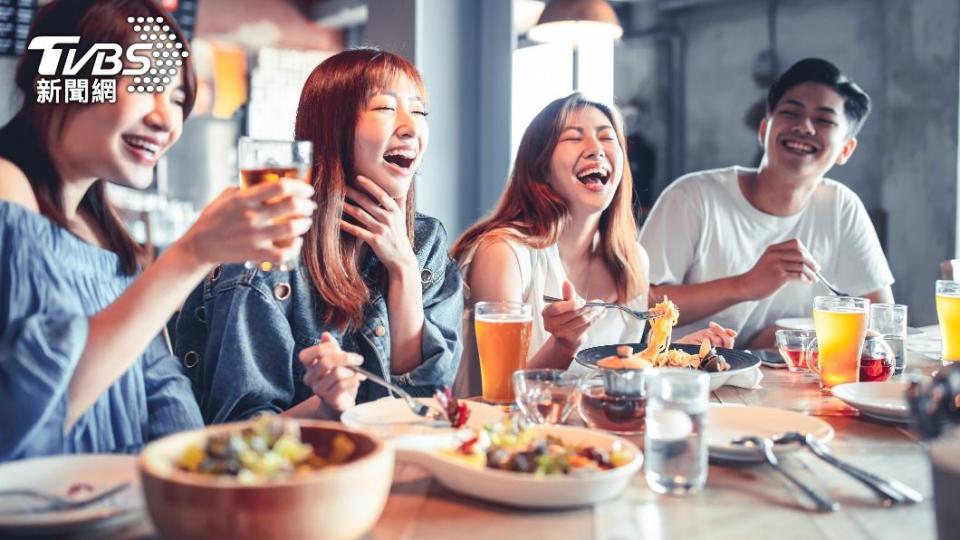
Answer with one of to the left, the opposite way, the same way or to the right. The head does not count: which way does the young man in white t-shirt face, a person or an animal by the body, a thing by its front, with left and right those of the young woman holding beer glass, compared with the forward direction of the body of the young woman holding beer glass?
to the right

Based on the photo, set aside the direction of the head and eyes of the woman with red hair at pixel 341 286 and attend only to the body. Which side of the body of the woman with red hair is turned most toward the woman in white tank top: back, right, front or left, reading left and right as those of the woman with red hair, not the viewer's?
left

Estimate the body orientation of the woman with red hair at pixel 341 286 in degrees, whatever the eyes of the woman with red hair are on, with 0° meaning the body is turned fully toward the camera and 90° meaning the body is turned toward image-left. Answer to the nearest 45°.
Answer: approximately 315°

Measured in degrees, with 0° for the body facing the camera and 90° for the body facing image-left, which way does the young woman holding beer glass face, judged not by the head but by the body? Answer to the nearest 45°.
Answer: approximately 315°

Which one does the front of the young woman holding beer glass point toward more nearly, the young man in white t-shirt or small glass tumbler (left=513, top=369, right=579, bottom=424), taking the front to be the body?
the small glass tumbler

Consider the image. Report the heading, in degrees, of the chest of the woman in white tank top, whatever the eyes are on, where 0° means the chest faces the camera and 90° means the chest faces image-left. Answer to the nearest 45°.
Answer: approximately 315°

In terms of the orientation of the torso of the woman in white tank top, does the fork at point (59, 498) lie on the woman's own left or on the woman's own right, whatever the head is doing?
on the woman's own right

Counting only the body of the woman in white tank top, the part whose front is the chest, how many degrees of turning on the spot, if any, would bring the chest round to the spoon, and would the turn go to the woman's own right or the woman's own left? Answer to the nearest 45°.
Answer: approximately 45° to the woman's own right
